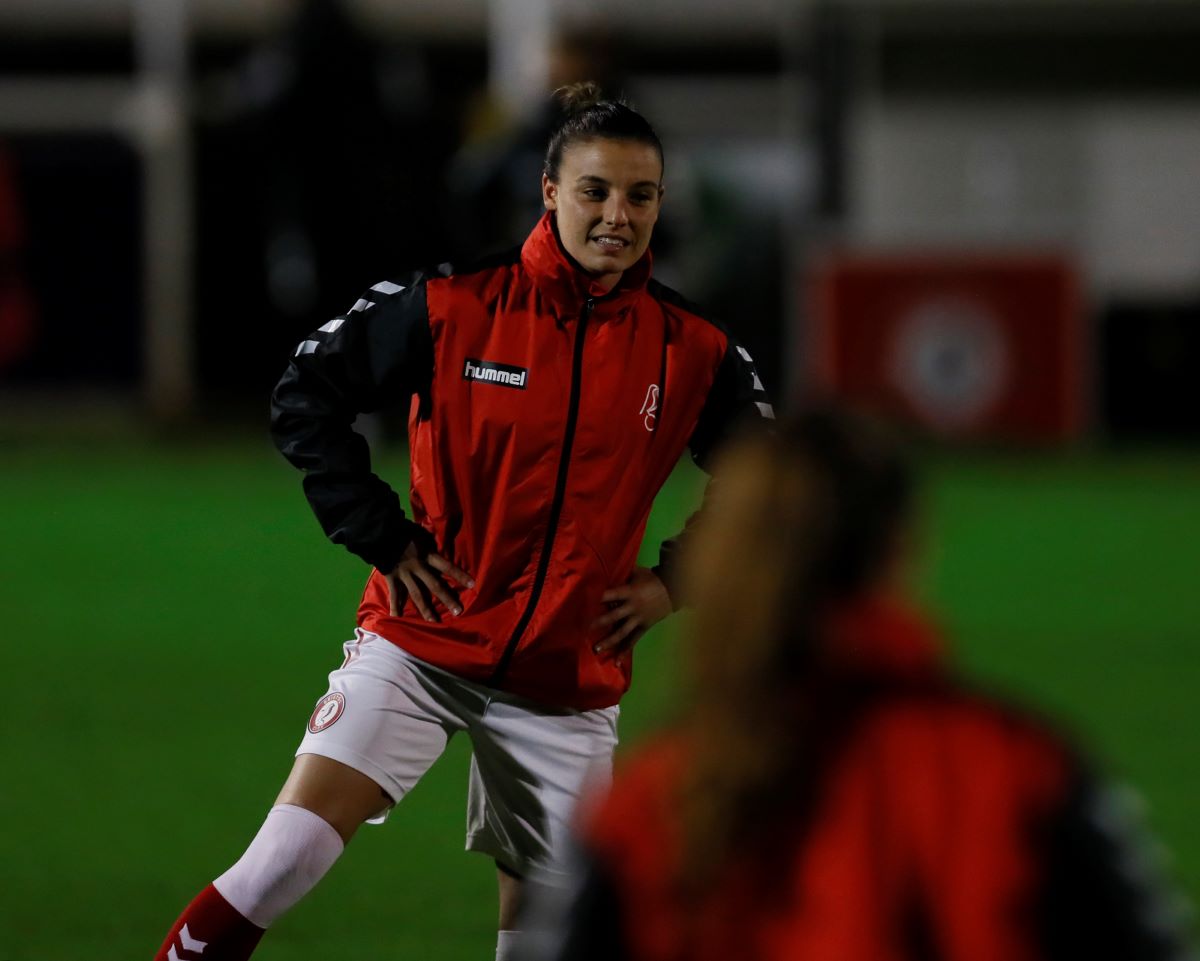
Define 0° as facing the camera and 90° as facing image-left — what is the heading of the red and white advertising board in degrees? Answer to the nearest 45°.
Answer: approximately 0°

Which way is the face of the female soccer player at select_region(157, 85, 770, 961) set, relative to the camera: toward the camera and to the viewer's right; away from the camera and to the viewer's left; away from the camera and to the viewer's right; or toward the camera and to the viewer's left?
toward the camera and to the viewer's right

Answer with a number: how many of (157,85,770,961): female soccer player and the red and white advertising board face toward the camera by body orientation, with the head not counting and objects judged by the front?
2

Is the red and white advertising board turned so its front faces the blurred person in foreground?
yes

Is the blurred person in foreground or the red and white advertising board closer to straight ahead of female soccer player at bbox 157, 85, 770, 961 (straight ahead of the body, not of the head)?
the blurred person in foreground

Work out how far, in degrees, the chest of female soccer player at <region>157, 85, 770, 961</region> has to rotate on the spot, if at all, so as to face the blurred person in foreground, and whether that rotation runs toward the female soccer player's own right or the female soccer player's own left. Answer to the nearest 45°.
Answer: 0° — they already face them

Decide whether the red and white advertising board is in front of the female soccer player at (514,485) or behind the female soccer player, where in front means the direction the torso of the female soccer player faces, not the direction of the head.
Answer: behind
